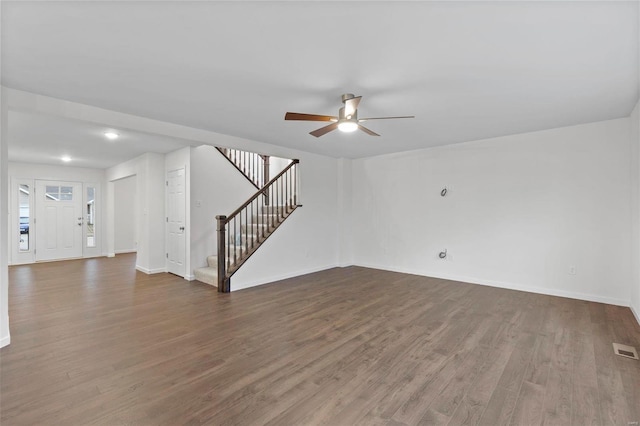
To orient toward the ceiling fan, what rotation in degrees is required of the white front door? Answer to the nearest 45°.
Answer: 0° — it already faces it

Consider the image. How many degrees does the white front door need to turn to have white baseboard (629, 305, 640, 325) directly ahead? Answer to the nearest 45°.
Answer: approximately 45° to its left

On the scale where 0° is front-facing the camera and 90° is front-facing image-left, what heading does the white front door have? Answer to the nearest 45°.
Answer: approximately 0°

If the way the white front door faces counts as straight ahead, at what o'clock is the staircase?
The staircase is roughly at 11 o'clock from the white front door.

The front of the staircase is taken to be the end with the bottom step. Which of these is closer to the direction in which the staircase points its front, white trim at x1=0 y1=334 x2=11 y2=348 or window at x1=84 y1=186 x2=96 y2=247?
the white trim

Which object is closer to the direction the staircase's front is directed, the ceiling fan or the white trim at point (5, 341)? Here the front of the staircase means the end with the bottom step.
the white trim

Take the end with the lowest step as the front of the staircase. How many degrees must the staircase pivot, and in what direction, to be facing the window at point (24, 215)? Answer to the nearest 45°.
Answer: approximately 90° to its right

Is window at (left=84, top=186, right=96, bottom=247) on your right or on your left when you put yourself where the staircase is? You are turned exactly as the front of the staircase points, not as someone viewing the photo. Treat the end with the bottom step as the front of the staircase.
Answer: on your right
